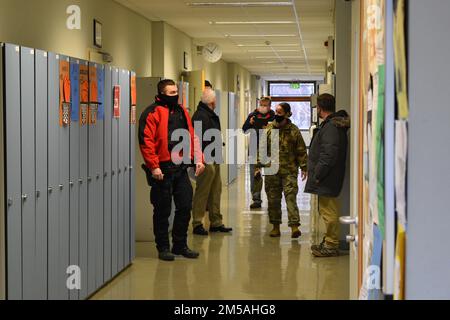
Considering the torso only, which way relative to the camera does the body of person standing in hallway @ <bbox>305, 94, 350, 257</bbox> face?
to the viewer's left

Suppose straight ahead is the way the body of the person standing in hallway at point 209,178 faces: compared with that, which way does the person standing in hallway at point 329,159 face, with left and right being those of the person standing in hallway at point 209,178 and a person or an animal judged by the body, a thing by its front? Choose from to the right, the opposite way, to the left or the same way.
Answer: the opposite way

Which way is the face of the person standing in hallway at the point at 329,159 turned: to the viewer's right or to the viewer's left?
to the viewer's left

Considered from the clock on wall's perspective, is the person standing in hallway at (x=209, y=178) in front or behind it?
in front

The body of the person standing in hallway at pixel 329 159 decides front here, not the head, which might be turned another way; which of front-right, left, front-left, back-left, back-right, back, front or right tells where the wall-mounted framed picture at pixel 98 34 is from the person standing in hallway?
front

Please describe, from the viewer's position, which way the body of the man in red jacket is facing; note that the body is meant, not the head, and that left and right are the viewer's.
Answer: facing the viewer and to the right of the viewer

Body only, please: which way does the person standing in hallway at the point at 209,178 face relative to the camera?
to the viewer's right

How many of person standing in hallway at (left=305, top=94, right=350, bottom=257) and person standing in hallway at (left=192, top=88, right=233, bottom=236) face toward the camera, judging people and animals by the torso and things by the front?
0

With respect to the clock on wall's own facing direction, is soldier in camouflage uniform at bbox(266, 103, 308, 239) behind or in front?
in front

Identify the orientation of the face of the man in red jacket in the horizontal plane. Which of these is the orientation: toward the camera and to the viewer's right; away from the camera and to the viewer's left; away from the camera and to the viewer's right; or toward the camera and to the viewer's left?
toward the camera and to the viewer's right

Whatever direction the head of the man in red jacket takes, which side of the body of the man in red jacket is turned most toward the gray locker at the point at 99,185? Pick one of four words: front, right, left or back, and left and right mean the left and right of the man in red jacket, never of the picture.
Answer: right

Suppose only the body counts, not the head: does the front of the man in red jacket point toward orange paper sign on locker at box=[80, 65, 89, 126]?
no
